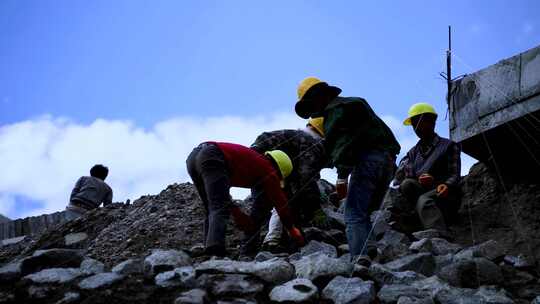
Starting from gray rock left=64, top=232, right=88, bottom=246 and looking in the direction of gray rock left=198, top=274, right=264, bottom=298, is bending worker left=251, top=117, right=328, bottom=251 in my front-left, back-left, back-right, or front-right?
front-left

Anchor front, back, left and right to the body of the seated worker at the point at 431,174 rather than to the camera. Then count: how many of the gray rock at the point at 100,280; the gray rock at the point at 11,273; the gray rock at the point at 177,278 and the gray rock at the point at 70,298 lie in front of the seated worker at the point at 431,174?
4

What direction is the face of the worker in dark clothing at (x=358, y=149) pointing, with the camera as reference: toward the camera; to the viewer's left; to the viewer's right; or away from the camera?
to the viewer's left

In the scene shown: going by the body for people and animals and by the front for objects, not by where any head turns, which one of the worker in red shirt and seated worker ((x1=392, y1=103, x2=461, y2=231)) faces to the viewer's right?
the worker in red shirt

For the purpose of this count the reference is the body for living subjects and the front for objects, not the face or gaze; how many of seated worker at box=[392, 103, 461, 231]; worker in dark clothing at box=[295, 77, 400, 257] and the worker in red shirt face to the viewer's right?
1

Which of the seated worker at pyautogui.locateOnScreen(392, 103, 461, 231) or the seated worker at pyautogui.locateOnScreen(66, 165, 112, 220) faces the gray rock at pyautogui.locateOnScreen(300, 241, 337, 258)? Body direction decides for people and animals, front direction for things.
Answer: the seated worker at pyautogui.locateOnScreen(392, 103, 461, 231)

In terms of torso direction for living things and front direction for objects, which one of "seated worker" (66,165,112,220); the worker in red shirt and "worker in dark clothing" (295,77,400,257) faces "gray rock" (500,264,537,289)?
the worker in red shirt

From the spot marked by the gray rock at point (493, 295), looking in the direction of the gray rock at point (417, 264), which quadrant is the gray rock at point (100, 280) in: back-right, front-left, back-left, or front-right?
front-left

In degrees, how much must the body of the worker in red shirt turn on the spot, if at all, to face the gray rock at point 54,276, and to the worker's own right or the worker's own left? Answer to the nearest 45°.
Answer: approximately 135° to the worker's own right

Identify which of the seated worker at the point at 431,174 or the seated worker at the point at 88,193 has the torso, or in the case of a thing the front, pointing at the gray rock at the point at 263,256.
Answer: the seated worker at the point at 431,174

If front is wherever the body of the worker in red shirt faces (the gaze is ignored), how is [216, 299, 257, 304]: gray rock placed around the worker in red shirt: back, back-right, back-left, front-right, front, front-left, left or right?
right

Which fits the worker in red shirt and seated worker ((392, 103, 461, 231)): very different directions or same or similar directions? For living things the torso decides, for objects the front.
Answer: very different directions

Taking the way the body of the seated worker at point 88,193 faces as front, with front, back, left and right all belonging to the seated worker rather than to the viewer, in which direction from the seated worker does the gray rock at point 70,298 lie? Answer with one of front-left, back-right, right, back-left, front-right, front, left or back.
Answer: back-right

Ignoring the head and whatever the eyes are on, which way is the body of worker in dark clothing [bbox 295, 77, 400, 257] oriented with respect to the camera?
to the viewer's left

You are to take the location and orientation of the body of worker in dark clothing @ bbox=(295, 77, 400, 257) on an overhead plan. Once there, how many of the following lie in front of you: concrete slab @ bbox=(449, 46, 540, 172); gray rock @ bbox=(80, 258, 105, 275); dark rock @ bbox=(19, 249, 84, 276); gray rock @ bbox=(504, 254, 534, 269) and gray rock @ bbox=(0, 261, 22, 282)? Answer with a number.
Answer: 3

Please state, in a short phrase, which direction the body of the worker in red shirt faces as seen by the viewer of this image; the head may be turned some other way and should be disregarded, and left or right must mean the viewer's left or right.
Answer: facing to the right of the viewer

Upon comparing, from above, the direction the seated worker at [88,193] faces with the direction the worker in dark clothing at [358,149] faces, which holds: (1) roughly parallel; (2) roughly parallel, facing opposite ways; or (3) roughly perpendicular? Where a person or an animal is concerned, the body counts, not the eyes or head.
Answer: roughly perpendicular

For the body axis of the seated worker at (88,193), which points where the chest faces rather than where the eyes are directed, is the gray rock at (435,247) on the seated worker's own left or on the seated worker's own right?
on the seated worker's own right

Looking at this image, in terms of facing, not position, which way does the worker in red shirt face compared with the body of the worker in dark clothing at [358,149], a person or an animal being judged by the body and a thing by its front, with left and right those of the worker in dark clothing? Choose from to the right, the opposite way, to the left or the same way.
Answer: the opposite way
